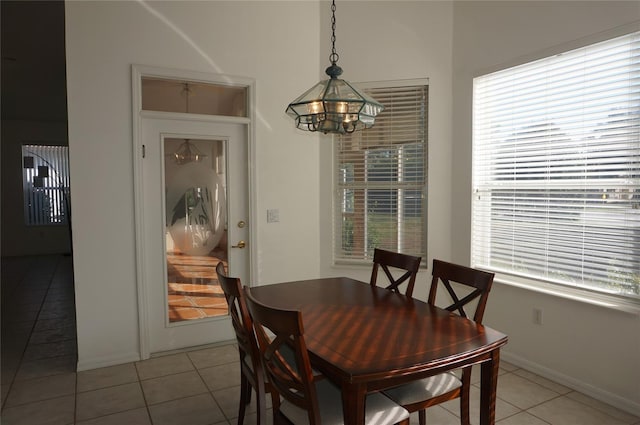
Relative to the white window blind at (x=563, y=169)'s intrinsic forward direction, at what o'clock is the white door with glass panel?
The white door with glass panel is roughly at 1 o'clock from the white window blind.

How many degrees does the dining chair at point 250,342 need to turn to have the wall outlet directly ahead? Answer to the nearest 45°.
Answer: approximately 45° to its right

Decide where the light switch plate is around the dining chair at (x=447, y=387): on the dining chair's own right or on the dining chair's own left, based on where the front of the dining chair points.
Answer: on the dining chair's own right

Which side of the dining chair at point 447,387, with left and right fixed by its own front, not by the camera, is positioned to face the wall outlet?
back

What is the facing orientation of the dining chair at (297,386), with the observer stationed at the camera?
facing away from the viewer and to the right of the viewer

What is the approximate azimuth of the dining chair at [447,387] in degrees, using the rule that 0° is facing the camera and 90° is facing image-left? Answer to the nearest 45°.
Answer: approximately 45°

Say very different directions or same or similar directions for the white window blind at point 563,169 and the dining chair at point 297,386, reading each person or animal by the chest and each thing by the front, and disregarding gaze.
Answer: very different directions

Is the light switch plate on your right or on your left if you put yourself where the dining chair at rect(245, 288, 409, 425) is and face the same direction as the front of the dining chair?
on your left

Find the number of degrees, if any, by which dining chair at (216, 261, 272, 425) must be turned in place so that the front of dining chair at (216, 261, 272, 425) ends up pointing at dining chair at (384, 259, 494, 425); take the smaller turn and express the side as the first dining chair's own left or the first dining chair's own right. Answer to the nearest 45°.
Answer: approximately 45° to the first dining chair's own right
